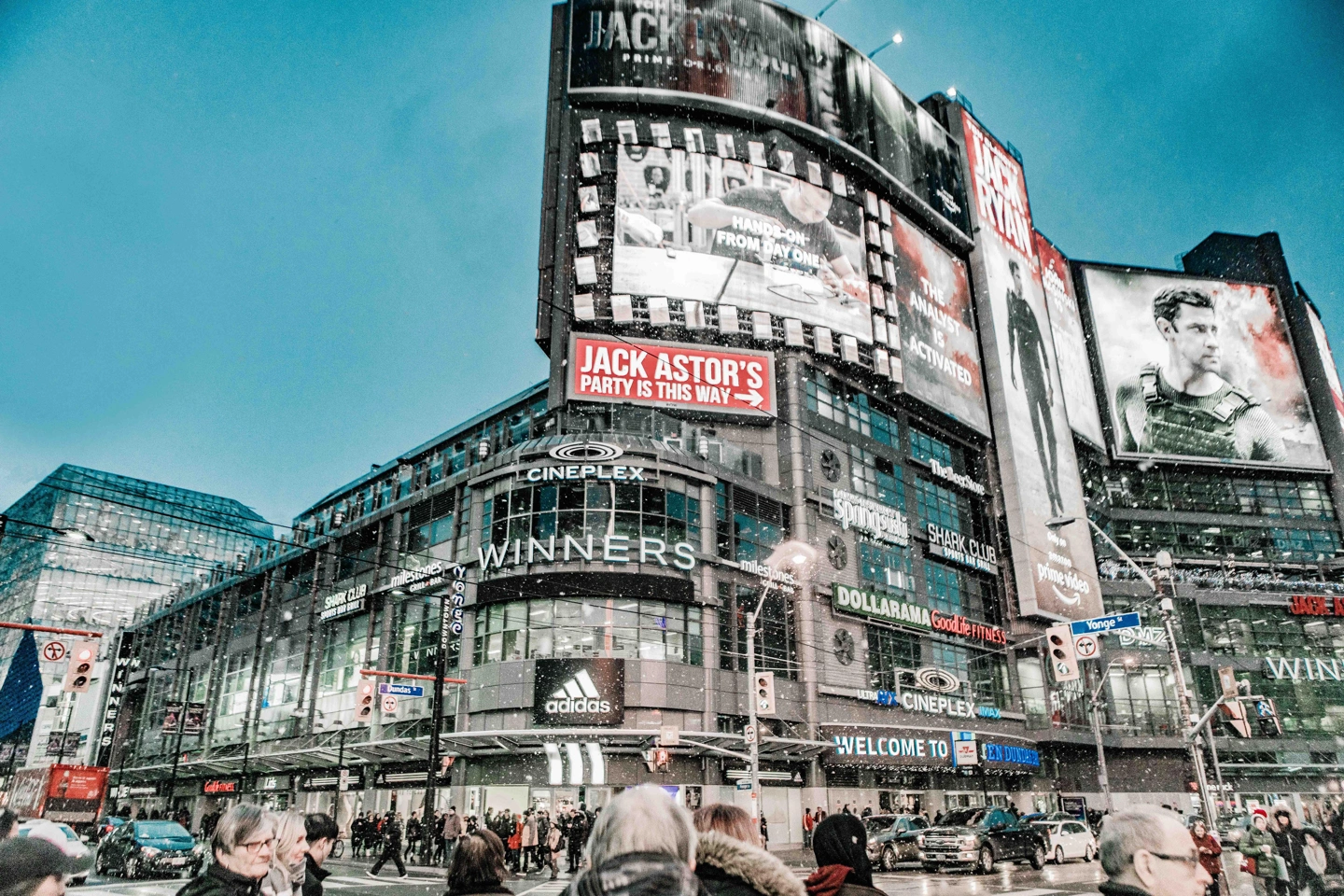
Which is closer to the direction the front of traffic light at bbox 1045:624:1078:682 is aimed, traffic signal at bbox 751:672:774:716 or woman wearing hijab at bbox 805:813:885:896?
the woman wearing hijab

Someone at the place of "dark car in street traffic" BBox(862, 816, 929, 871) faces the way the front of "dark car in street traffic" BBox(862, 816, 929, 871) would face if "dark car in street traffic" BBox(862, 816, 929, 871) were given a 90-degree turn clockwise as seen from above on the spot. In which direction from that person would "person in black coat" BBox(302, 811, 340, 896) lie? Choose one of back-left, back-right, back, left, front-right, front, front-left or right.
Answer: back-left

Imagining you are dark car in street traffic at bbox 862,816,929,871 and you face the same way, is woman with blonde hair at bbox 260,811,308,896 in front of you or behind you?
in front

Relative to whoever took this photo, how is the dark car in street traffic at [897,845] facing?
facing the viewer and to the left of the viewer

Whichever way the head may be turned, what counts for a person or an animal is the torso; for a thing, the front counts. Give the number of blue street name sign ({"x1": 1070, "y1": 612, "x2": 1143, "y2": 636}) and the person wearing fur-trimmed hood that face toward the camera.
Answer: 1

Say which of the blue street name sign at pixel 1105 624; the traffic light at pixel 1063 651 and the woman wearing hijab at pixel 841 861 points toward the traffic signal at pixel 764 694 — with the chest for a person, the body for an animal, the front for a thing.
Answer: the woman wearing hijab

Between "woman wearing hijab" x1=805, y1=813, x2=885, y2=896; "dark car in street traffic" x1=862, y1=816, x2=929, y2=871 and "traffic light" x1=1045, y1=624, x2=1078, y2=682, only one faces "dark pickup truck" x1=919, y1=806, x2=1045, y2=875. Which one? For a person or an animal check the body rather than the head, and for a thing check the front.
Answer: the woman wearing hijab

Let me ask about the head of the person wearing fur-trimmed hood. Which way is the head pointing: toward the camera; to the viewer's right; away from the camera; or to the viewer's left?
away from the camera

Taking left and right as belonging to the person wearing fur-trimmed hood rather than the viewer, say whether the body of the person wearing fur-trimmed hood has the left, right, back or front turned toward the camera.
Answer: back

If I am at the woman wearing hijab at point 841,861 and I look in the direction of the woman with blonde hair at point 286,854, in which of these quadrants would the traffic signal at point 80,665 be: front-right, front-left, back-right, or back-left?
front-right

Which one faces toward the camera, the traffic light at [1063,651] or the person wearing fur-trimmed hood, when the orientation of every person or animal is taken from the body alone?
the traffic light

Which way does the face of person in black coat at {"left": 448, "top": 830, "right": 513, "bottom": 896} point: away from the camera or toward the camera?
away from the camera

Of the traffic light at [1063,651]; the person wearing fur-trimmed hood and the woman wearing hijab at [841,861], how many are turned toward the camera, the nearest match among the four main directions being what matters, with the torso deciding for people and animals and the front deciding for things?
1

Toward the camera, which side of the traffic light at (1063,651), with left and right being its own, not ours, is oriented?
front

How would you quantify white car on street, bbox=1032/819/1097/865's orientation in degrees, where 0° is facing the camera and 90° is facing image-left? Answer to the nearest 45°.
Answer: approximately 45°

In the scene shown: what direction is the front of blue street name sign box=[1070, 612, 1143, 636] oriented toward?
toward the camera

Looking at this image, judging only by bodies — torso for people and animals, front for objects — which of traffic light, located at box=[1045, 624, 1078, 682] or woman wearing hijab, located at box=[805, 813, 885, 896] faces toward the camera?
the traffic light

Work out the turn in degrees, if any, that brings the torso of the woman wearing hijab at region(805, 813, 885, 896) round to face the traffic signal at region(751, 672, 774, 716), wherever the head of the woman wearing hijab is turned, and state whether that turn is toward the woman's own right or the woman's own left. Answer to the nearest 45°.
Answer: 0° — they already face it
